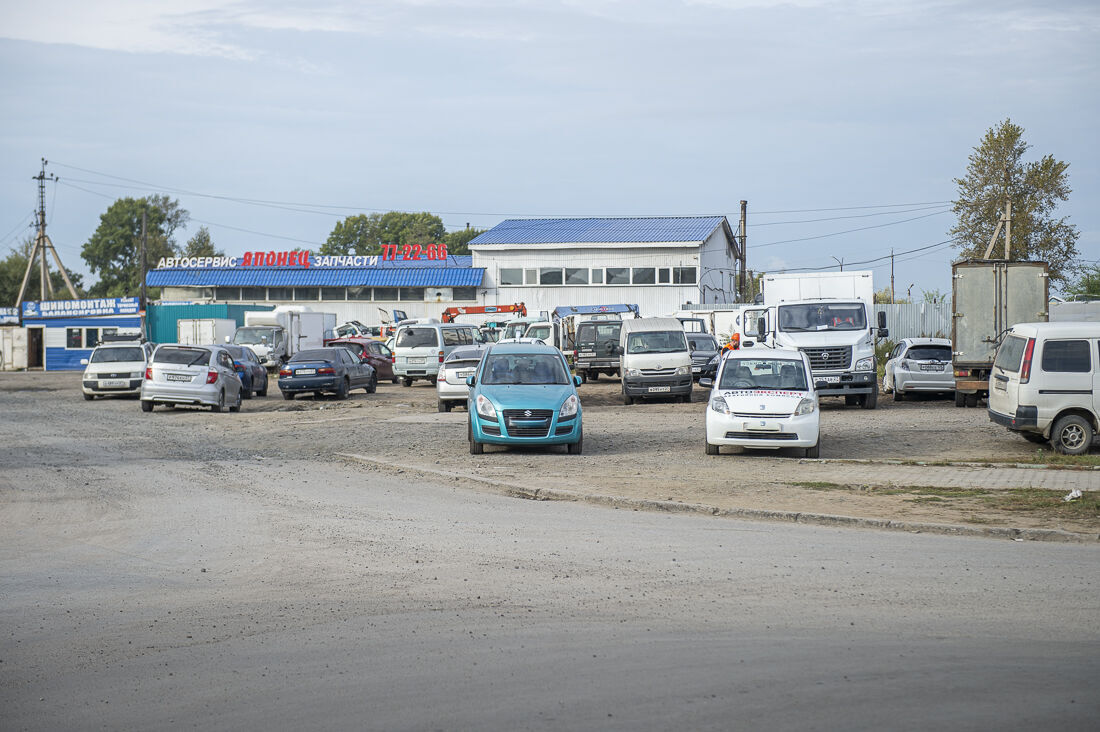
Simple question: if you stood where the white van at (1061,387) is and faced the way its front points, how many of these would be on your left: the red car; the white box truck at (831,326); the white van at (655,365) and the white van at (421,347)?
4

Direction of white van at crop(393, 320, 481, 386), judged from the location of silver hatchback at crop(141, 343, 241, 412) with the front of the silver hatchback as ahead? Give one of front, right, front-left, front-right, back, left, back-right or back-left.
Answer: front

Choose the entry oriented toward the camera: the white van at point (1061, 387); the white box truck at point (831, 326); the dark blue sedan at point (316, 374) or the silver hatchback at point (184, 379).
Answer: the white box truck

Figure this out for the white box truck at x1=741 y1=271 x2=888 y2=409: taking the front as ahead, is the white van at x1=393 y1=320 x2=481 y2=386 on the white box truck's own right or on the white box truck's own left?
on the white box truck's own right

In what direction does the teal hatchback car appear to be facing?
toward the camera

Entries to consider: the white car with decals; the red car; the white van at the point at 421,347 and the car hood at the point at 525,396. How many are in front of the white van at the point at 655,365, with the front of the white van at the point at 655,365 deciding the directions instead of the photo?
2

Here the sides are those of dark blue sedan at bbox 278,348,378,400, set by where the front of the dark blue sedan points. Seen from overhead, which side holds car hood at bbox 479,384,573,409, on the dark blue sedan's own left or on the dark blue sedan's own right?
on the dark blue sedan's own right

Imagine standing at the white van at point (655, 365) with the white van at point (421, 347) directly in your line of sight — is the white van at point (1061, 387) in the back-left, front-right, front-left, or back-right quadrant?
back-left

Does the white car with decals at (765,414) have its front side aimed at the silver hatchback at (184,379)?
no

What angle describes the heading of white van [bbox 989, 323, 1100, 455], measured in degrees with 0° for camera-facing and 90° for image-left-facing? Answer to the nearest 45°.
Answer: approximately 225°

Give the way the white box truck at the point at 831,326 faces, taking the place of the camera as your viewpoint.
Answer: facing the viewer

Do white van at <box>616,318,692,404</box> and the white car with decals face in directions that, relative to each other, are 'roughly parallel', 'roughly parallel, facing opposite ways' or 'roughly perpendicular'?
roughly parallel

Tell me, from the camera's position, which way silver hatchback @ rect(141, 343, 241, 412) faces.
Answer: facing away from the viewer and to the right of the viewer

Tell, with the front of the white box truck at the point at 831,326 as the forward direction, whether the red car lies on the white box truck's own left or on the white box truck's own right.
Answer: on the white box truck's own right

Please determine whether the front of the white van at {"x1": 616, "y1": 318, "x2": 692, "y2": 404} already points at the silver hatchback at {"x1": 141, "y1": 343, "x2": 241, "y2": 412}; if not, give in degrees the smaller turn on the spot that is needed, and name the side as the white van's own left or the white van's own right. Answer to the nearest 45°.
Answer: approximately 90° to the white van's own right

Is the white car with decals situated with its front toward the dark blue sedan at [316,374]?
no

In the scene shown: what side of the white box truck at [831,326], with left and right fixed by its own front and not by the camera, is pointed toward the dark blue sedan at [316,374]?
right

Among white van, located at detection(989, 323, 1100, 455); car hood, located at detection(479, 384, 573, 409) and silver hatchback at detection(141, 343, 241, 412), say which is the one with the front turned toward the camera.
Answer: the car hood
